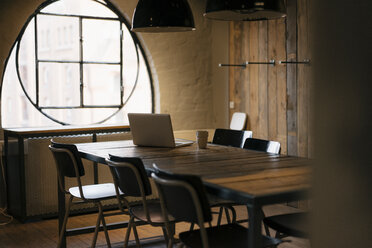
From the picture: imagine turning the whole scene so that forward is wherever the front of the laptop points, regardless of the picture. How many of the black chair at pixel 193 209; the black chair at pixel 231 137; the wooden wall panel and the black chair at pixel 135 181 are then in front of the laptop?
2

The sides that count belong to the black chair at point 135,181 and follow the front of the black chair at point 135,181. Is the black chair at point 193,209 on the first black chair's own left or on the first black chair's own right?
on the first black chair's own right

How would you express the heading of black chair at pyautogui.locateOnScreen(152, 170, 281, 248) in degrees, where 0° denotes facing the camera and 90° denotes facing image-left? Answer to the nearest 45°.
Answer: approximately 225°

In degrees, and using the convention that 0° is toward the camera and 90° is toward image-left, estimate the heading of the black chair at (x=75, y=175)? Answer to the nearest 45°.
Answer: approximately 225°

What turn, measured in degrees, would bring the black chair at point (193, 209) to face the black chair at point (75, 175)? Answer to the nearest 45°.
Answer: approximately 90° to its left

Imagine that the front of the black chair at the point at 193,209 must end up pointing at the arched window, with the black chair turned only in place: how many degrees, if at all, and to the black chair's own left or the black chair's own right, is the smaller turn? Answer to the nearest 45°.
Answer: approximately 45° to the black chair's own left

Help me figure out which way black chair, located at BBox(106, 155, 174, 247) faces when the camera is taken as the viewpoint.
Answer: facing away from the viewer and to the right of the viewer

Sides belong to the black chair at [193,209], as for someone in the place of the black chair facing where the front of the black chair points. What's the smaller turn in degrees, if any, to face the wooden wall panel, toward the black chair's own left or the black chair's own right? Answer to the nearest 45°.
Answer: approximately 45° to the black chair's own left

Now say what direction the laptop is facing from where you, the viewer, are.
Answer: facing away from the viewer and to the right of the viewer
